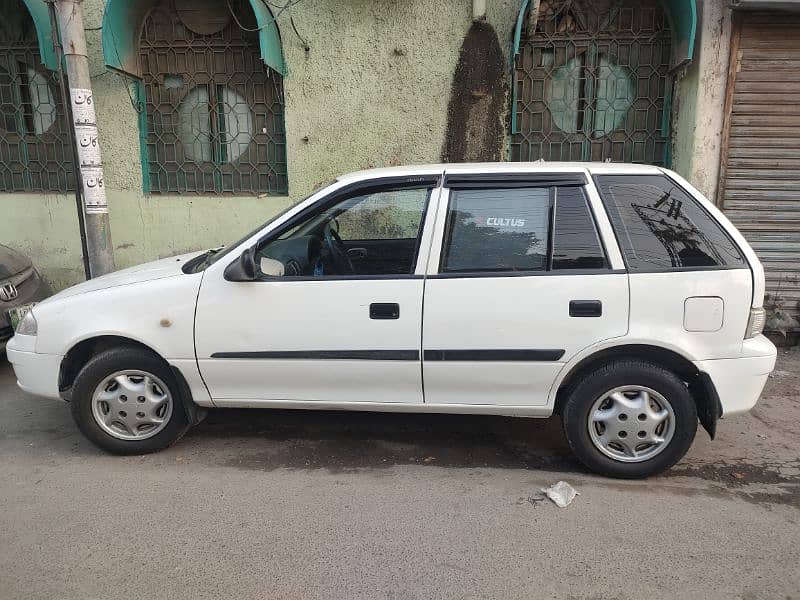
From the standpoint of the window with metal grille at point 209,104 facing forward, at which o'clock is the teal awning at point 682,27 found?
The teal awning is roughly at 10 o'clock from the window with metal grille.

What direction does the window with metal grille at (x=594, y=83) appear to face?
toward the camera

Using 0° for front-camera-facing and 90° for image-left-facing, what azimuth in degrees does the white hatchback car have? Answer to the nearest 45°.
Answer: approximately 90°

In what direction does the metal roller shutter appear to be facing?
toward the camera

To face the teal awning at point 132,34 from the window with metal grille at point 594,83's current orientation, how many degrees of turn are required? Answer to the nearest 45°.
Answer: approximately 90° to its right

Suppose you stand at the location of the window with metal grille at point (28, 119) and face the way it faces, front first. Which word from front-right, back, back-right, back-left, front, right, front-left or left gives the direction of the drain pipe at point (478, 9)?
front-left

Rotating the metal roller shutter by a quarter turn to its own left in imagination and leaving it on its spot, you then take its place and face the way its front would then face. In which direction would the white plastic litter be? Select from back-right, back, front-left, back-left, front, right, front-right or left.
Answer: right

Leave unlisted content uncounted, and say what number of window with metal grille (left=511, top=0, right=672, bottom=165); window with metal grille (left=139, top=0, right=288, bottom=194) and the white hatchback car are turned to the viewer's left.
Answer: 1

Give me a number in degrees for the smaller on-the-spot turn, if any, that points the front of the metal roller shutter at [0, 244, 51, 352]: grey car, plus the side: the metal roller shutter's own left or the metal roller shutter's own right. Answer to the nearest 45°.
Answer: approximately 45° to the metal roller shutter's own right

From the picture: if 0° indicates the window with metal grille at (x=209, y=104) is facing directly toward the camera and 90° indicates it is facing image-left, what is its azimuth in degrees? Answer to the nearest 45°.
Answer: approximately 0°
